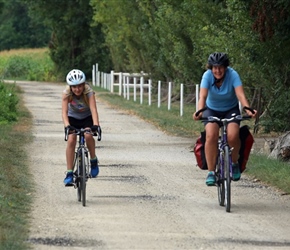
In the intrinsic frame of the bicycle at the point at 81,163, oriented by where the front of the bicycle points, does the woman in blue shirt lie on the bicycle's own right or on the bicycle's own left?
on the bicycle's own left

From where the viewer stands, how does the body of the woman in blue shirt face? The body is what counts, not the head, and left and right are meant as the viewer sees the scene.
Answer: facing the viewer

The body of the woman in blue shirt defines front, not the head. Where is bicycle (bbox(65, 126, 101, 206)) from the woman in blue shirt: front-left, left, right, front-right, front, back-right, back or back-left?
right

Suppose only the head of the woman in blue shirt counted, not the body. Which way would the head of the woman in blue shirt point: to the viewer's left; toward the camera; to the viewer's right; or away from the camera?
toward the camera

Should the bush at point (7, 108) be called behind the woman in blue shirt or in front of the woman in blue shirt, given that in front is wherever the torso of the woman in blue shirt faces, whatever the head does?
behind

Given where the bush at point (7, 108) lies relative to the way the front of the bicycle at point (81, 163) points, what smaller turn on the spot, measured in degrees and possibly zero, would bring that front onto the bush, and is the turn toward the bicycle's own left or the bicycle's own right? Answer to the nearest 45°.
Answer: approximately 180°

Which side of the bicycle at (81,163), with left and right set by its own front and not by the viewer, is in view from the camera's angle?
front

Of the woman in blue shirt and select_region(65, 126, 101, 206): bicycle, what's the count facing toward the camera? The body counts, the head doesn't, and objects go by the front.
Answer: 2

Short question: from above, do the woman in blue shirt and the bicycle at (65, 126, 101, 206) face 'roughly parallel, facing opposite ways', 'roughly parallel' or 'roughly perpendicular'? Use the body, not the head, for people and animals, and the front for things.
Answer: roughly parallel

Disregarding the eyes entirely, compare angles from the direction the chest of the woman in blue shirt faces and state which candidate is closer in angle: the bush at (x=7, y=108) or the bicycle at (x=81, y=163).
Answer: the bicycle
